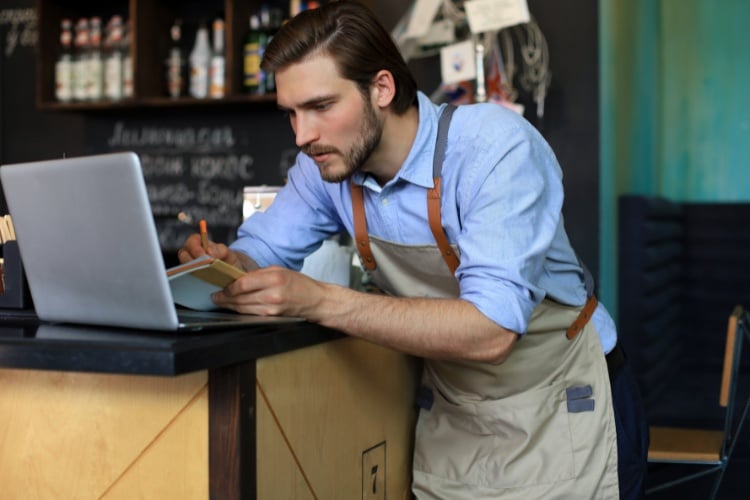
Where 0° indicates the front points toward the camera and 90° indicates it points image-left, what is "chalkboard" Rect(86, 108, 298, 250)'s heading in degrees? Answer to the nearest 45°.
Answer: approximately 0°

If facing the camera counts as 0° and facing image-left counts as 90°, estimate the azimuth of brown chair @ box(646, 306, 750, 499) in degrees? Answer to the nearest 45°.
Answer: approximately 90°

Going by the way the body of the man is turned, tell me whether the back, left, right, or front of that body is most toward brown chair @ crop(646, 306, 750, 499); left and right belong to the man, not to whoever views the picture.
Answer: back

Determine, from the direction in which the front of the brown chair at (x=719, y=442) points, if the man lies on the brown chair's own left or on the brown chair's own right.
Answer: on the brown chair's own left

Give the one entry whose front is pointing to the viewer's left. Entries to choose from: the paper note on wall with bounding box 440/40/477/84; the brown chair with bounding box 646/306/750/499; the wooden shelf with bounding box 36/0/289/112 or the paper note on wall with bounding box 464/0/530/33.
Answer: the brown chair

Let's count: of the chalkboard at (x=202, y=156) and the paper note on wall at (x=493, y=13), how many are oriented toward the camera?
2

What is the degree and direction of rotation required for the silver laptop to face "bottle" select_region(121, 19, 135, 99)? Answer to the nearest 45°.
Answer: approximately 45° to its left

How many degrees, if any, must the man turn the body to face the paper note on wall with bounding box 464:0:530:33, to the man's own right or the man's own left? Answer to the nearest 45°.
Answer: approximately 135° to the man's own right

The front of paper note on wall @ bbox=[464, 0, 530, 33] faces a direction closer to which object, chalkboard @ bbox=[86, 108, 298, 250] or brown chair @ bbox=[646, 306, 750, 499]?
the brown chair

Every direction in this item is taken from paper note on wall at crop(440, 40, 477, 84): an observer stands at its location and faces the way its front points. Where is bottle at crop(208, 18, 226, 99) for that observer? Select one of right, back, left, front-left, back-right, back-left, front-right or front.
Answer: back-right

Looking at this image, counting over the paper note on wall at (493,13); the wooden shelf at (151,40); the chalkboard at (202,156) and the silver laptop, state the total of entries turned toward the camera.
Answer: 3
